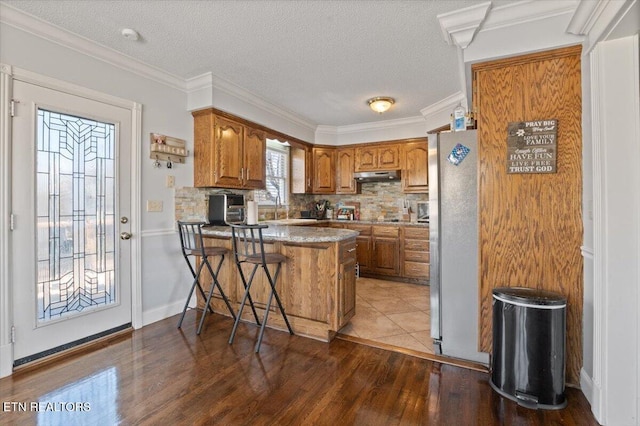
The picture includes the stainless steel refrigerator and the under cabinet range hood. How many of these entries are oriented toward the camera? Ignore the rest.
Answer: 1

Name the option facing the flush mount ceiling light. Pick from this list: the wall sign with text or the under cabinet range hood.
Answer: the under cabinet range hood

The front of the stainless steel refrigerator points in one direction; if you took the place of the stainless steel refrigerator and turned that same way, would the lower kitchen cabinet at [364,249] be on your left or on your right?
on your right

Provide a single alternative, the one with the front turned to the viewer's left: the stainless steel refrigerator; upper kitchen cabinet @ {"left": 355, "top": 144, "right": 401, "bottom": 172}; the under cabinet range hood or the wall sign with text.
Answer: the stainless steel refrigerator

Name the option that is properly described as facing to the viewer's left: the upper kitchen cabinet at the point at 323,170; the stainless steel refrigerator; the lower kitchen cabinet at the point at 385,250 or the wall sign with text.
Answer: the stainless steel refrigerator

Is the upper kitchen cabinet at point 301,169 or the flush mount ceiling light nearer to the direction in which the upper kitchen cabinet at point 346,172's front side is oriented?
the flush mount ceiling light

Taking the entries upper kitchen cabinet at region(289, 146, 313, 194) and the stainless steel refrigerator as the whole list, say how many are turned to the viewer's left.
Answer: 1

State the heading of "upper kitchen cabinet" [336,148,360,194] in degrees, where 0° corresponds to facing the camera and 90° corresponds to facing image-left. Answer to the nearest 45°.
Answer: approximately 0°

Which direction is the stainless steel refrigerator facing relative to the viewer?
to the viewer's left

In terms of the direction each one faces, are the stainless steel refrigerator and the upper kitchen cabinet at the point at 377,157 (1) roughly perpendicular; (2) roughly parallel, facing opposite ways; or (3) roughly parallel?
roughly perpendicular

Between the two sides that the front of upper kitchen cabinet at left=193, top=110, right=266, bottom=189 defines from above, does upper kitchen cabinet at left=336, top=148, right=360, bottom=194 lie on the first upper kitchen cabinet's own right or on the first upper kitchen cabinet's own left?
on the first upper kitchen cabinet's own left
